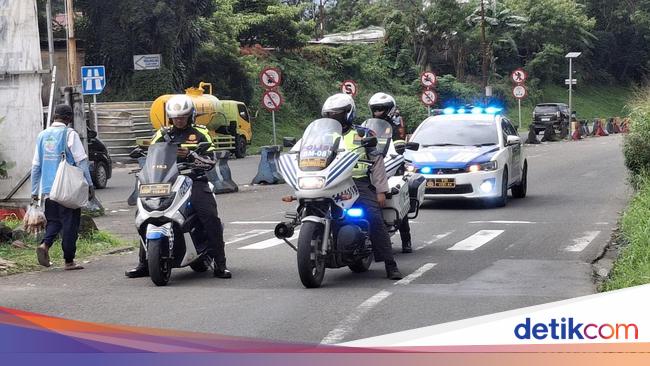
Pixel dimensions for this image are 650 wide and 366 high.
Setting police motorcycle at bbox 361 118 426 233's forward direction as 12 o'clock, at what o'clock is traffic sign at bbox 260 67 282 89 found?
The traffic sign is roughly at 4 o'clock from the police motorcycle.

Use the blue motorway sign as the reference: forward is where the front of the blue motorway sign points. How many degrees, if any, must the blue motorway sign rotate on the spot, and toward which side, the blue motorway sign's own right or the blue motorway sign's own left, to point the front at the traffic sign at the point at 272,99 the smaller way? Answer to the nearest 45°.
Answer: approximately 90° to the blue motorway sign's own left

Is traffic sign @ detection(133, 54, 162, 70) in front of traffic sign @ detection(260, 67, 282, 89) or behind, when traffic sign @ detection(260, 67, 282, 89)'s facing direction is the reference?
behind

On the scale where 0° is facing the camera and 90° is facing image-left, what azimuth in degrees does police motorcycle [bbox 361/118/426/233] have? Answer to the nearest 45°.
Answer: approximately 45°

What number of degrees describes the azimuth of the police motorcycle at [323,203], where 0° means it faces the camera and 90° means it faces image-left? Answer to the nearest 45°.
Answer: approximately 45°

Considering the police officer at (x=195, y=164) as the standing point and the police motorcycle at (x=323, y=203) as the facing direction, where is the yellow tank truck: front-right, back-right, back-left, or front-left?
back-left

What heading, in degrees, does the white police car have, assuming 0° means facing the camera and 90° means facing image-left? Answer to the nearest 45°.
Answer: approximately 45°

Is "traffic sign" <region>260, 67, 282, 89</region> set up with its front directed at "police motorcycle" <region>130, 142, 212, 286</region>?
yes

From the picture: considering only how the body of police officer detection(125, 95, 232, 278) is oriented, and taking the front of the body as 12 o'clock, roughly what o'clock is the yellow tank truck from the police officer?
The yellow tank truck is roughly at 6 o'clock from the police officer.
